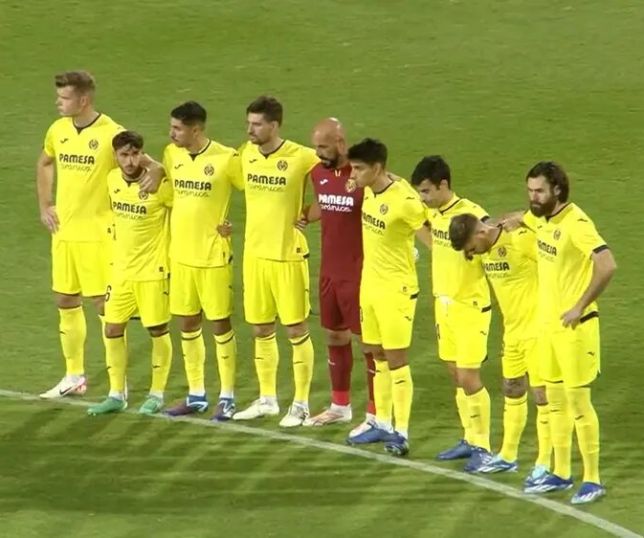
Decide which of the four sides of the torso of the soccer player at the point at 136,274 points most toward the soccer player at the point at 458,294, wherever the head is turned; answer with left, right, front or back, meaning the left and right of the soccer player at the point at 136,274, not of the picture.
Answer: left

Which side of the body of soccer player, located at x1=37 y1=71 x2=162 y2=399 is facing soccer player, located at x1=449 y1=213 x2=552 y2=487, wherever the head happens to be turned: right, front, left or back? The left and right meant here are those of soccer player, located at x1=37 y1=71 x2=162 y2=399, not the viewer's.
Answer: left

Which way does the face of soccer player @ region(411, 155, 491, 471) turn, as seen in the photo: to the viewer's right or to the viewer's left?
to the viewer's left

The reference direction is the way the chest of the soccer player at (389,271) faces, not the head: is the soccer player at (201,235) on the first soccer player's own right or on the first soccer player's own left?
on the first soccer player's own right

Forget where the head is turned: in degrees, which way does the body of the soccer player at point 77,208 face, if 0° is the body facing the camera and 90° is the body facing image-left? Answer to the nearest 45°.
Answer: approximately 45°

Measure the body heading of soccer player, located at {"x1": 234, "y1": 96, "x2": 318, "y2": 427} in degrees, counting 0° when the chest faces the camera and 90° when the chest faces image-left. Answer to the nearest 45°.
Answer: approximately 45°

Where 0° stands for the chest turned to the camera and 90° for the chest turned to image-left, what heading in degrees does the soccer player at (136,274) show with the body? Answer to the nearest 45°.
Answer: approximately 45°

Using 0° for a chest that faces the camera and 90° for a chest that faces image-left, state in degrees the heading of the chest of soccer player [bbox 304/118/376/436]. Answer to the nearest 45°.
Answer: approximately 45°
